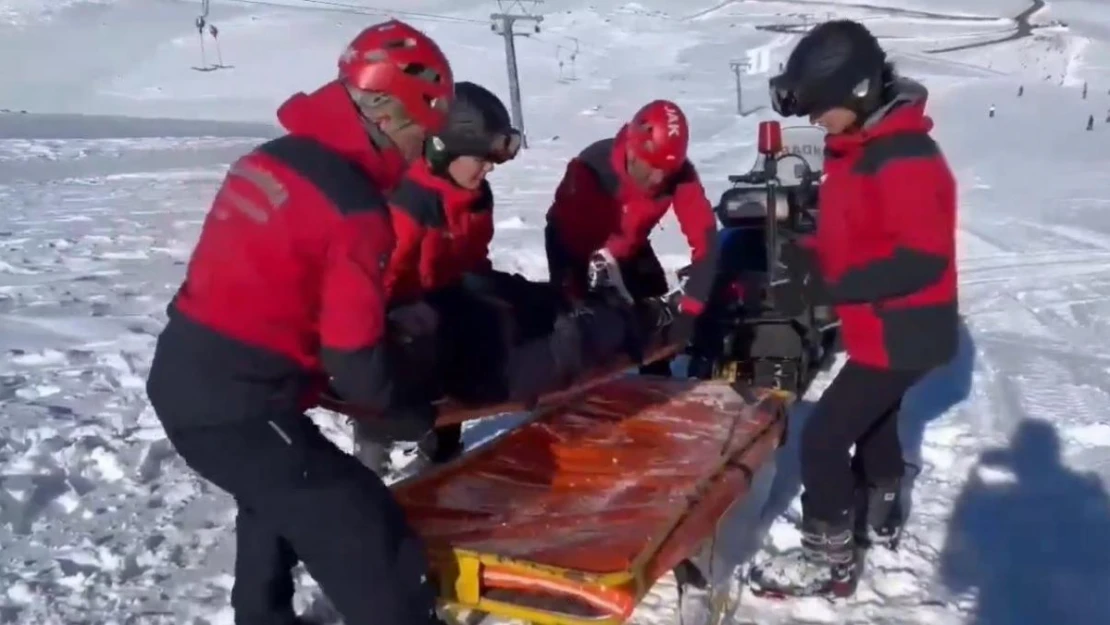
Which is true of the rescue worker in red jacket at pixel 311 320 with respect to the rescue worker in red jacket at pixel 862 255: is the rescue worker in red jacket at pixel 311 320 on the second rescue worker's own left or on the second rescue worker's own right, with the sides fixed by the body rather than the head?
on the second rescue worker's own left

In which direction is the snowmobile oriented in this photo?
away from the camera

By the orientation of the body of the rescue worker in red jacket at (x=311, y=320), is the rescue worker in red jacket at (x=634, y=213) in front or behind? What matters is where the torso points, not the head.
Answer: in front

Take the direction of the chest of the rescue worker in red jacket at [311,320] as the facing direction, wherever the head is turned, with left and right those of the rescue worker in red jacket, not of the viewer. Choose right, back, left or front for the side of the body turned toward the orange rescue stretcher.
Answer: front

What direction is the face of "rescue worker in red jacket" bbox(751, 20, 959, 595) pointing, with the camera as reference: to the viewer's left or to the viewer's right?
to the viewer's left

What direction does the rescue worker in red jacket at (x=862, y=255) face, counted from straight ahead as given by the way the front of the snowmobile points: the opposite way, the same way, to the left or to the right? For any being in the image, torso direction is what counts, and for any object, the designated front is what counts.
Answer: to the left

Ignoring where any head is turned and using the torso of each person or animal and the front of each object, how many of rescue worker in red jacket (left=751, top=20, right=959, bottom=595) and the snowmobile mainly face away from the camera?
1

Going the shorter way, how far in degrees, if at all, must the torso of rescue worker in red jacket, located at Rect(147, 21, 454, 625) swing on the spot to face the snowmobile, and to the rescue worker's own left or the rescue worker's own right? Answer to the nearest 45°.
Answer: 0° — they already face it

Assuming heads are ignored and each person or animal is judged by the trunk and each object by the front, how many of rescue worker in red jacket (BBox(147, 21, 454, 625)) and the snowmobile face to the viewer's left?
0

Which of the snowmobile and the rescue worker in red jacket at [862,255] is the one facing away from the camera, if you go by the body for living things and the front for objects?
the snowmobile

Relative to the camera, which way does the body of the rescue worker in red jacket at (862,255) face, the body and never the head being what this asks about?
to the viewer's left

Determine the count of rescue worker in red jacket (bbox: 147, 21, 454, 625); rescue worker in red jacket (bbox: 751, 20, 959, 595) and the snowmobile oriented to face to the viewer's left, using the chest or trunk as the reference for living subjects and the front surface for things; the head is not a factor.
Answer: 1
